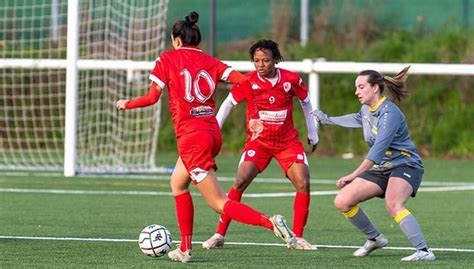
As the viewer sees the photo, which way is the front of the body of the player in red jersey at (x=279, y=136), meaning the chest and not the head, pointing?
toward the camera

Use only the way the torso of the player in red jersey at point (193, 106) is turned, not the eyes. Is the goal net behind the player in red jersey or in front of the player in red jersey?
in front

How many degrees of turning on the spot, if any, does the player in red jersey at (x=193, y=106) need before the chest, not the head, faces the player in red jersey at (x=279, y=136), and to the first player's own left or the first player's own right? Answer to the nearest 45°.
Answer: approximately 90° to the first player's own right

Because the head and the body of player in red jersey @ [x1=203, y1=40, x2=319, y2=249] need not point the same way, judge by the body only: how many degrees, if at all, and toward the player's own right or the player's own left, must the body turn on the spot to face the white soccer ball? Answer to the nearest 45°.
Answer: approximately 45° to the player's own right

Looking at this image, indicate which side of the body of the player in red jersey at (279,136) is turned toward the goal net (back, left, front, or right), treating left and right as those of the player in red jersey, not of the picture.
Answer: back

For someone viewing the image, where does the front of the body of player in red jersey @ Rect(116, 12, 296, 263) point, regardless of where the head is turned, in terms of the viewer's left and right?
facing away from the viewer and to the left of the viewer

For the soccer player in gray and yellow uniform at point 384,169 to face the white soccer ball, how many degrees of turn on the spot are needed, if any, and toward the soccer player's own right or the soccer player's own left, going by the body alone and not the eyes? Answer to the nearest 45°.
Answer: approximately 45° to the soccer player's own right

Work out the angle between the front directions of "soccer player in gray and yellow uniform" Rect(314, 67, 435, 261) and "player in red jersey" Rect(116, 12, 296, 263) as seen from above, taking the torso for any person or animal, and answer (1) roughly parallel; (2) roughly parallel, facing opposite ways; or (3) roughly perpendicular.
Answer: roughly perpendicular
